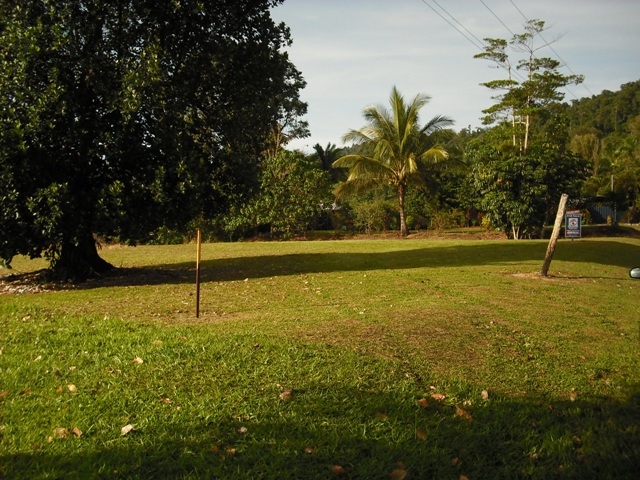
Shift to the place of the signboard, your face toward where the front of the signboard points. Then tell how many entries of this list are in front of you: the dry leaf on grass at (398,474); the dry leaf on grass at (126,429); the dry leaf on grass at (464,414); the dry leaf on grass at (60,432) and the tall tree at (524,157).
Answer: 4

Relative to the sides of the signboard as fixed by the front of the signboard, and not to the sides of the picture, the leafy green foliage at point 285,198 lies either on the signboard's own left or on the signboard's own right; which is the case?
on the signboard's own right

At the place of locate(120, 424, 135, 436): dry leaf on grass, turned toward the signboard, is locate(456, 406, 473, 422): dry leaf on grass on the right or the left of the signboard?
right

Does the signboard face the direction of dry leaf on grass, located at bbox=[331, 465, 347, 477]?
yes

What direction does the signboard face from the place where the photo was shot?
facing the viewer

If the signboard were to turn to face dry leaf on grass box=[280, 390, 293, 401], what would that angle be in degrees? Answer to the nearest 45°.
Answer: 0° — it already faces it

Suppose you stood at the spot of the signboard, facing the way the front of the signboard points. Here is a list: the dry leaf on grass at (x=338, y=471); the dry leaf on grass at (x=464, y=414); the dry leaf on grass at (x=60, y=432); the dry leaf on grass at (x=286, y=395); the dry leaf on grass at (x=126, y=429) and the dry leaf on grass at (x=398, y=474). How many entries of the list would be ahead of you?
6

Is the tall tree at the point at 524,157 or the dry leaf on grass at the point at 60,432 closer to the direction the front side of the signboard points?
the dry leaf on grass

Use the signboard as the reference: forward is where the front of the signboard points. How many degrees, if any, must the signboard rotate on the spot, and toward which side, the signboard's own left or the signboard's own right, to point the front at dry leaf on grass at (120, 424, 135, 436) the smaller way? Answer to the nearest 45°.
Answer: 0° — it already faces it

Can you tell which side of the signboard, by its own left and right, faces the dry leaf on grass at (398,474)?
front

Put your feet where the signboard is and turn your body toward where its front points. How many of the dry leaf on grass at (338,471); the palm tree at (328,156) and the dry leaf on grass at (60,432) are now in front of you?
2

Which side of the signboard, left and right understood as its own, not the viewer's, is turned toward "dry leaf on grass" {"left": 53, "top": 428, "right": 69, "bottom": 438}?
front

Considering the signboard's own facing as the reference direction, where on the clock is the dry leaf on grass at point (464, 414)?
The dry leaf on grass is roughly at 12 o'clock from the signboard.

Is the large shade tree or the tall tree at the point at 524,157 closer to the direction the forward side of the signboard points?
the large shade tree

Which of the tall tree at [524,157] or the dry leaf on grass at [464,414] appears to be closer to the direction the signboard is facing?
the dry leaf on grass

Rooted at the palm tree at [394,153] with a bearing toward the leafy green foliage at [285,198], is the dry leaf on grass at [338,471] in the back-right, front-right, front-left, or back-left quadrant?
front-left

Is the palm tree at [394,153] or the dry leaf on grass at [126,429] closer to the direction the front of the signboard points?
the dry leaf on grass

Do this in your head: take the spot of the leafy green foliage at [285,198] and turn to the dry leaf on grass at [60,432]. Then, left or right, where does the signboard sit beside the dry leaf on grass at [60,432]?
left
